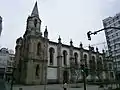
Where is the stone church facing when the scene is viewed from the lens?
facing the viewer and to the left of the viewer
